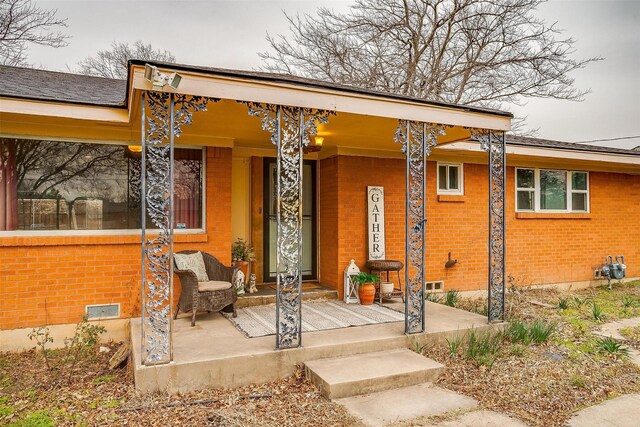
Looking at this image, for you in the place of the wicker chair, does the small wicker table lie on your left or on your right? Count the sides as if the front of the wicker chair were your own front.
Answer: on your left

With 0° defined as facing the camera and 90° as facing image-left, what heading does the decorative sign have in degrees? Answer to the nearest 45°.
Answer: approximately 0°

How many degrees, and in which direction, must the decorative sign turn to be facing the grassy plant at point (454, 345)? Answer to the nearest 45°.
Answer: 0° — it already faces it

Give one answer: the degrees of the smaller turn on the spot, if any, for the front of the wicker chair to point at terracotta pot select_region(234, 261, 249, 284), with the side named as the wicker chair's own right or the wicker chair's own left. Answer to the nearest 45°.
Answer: approximately 90° to the wicker chair's own left

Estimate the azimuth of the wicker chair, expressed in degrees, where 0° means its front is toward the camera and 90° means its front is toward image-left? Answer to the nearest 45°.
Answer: approximately 315°

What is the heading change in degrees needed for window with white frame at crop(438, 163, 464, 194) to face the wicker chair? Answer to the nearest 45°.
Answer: approximately 45° to its right
